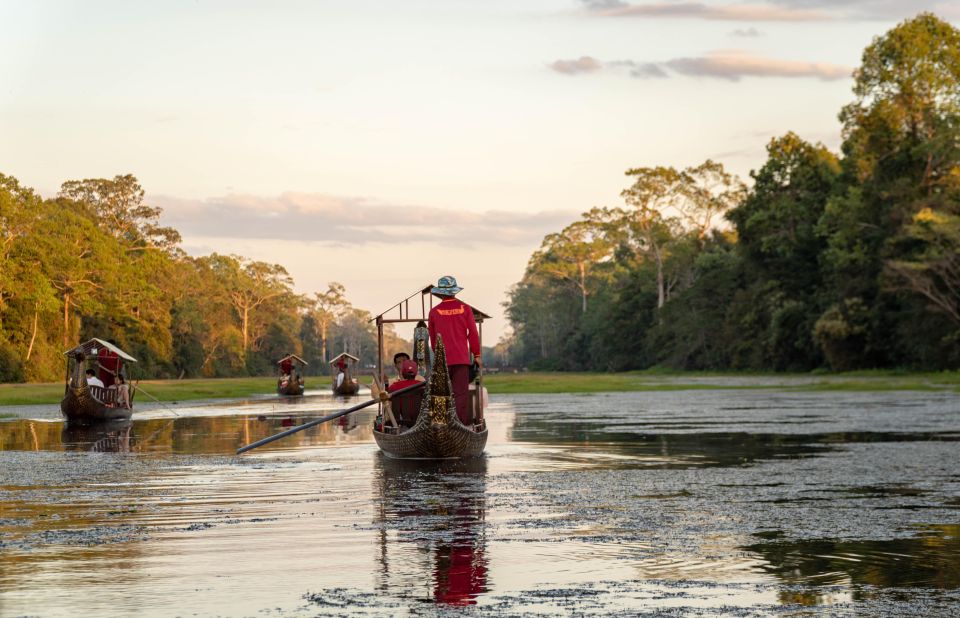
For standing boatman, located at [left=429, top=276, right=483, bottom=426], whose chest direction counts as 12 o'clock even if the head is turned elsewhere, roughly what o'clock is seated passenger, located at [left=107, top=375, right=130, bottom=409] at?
The seated passenger is roughly at 11 o'clock from the standing boatman.

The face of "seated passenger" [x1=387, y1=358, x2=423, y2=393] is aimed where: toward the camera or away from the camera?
away from the camera

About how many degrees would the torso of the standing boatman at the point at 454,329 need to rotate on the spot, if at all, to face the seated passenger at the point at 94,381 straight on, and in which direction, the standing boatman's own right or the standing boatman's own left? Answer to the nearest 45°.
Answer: approximately 45° to the standing boatman's own left

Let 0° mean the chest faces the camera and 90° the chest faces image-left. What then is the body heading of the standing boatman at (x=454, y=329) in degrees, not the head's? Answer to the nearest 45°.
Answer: approximately 180°

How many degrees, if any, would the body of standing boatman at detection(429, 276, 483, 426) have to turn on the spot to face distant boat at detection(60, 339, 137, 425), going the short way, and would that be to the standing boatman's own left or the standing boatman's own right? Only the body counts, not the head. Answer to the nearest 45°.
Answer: approximately 45° to the standing boatman's own left
